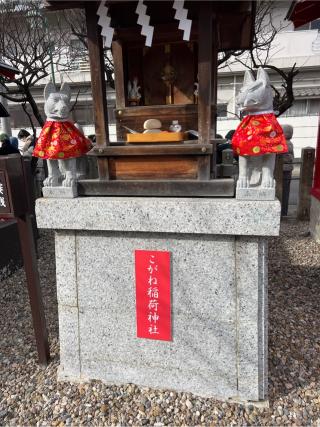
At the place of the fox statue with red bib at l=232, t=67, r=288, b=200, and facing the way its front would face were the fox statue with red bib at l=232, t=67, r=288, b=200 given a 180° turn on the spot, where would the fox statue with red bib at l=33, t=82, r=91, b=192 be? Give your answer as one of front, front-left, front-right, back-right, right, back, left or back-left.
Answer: back-left

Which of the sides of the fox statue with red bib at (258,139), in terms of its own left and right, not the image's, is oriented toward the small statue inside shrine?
right

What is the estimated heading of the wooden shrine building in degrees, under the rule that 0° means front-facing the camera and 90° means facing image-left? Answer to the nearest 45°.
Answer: approximately 0°

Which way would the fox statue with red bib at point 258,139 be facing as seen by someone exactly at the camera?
facing the viewer and to the left of the viewer

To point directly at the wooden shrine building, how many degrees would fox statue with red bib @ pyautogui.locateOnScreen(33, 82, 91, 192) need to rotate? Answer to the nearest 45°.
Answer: approximately 90° to its left

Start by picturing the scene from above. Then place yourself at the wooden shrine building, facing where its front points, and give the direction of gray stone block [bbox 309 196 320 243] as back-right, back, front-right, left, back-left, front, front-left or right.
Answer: back-left

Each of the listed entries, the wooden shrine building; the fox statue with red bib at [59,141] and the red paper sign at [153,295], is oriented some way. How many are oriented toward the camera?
3

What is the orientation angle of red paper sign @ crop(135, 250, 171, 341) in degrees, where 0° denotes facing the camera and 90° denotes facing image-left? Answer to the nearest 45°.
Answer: approximately 0°

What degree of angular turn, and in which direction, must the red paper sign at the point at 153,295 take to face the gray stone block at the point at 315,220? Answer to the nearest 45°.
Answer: approximately 135° to its left

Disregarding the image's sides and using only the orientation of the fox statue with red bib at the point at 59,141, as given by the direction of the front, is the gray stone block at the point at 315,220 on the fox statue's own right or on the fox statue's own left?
on the fox statue's own left
